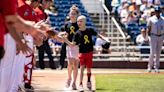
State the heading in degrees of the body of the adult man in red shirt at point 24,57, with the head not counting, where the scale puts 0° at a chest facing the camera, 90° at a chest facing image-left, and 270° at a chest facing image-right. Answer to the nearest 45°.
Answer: approximately 270°

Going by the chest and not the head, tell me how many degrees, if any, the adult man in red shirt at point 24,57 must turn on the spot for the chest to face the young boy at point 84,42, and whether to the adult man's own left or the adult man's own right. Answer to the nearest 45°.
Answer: approximately 45° to the adult man's own left

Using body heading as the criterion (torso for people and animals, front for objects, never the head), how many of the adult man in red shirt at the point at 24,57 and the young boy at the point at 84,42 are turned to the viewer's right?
1

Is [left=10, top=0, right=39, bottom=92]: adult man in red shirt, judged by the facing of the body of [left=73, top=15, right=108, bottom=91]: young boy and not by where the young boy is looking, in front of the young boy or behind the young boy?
in front
